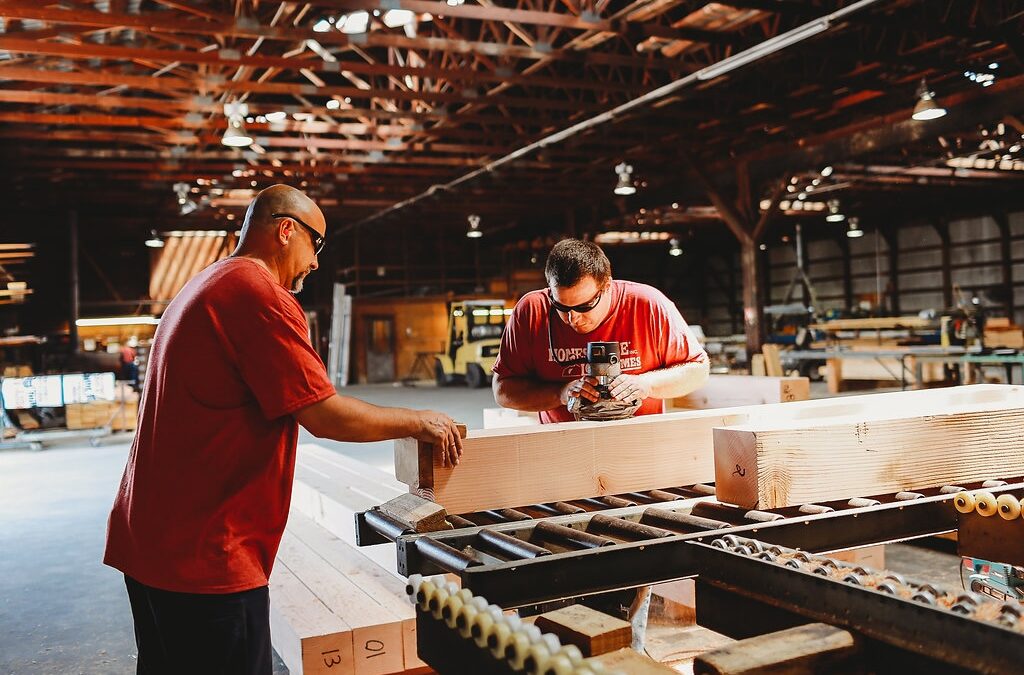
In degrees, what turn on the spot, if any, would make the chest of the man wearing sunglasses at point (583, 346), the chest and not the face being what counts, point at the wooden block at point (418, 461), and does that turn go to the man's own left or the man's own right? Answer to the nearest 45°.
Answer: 0° — they already face it

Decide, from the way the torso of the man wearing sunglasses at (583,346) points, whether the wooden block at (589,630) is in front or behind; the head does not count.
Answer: in front

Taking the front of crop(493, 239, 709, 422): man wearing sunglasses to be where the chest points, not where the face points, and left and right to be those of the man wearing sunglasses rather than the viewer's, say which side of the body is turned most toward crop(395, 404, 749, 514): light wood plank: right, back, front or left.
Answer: front

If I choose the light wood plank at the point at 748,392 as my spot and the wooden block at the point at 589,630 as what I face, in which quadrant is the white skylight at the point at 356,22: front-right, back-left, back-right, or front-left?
back-right

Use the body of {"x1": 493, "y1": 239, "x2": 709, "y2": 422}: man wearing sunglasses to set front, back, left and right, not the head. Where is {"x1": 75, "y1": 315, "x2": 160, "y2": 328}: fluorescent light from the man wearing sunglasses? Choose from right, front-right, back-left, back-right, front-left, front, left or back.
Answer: back-right

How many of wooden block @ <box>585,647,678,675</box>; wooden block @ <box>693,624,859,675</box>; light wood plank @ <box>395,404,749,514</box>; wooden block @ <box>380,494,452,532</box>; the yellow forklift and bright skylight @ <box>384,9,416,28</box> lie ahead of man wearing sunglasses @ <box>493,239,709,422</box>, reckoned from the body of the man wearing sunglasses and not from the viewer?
4

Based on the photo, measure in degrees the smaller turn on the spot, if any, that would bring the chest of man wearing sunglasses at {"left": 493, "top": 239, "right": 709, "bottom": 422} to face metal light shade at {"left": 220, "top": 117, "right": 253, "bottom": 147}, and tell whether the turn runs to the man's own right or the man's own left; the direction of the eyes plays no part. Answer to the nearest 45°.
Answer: approximately 135° to the man's own right

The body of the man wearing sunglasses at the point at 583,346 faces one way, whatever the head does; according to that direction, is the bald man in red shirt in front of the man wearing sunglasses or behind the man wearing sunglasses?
in front

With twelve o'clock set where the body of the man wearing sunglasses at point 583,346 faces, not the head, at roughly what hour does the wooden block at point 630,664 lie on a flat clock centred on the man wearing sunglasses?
The wooden block is roughly at 12 o'clock from the man wearing sunglasses.

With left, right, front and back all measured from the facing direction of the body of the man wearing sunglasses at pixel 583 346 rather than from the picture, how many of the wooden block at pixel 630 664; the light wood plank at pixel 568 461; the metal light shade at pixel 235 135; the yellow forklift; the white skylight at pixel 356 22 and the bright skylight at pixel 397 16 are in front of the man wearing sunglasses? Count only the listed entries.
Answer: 2

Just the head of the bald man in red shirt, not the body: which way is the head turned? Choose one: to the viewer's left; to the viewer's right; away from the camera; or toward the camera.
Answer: to the viewer's right

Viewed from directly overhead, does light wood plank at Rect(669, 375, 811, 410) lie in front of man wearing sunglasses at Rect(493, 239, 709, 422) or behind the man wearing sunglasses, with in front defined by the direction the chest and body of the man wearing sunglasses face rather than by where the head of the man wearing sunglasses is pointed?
behind

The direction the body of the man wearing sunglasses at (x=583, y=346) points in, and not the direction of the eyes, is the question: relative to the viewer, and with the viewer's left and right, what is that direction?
facing the viewer

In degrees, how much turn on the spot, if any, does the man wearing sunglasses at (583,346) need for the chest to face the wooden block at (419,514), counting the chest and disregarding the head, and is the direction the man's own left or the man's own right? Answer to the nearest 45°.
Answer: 0° — they already face it
